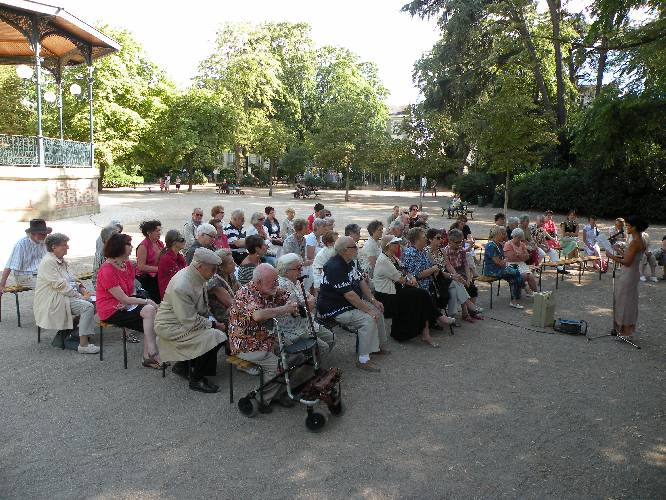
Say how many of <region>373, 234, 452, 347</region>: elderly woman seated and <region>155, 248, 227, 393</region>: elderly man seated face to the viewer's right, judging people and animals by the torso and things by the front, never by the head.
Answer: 2

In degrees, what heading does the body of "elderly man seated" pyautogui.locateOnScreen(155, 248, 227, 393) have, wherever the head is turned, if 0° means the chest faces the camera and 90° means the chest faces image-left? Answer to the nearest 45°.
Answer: approximately 270°

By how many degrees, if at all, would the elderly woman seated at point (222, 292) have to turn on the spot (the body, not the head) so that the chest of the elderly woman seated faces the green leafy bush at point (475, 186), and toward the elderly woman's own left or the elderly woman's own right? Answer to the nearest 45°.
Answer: approximately 45° to the elderly woman's own left

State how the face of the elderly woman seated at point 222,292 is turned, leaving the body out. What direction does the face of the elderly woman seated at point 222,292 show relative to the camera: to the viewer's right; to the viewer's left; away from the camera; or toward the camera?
to the viewer's right

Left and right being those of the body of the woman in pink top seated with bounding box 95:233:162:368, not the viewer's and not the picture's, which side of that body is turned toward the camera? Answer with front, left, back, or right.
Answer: right

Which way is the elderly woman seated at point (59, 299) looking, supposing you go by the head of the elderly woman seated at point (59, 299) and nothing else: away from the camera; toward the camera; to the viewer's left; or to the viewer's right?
to the viewer's right

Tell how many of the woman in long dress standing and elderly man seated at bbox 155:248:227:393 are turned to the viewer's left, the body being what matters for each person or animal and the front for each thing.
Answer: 1

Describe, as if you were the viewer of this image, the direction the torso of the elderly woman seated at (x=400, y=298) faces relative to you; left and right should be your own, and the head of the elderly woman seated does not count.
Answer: facing to the right of the viewer

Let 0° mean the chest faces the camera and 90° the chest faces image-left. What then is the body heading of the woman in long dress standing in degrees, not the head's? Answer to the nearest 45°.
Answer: approximately 90°

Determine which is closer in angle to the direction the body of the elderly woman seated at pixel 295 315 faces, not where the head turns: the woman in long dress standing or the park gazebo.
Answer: the woman in long dress standing

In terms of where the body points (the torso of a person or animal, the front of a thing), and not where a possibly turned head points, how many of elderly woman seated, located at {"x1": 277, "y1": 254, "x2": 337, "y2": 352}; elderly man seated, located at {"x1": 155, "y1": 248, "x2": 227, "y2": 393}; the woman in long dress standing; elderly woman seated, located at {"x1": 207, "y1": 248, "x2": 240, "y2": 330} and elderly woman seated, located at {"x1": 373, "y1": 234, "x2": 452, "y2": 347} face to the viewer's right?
4

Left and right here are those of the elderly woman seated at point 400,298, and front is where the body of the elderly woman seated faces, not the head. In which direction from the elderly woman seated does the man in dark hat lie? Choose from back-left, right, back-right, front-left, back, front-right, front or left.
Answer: back

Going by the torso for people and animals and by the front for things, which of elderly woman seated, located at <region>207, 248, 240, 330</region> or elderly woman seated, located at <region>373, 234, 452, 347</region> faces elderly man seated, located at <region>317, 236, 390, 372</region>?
elderly woman seated, located at <region>207, 248, 240, 330</region>

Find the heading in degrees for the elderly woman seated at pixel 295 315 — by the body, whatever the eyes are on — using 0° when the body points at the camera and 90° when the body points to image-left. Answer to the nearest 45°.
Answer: approximately 270°

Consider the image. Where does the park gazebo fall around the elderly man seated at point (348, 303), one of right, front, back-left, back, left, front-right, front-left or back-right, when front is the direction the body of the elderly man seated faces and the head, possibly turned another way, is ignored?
back-left

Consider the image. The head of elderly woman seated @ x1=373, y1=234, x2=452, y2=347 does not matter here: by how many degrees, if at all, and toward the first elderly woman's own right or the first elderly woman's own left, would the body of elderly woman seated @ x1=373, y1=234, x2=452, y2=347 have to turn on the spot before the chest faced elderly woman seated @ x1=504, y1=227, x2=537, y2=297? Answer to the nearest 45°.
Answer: approximately 45° to the first elderly woman's own left
